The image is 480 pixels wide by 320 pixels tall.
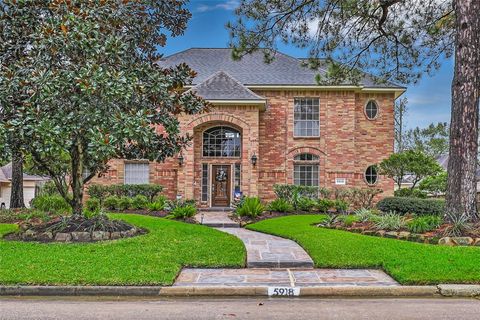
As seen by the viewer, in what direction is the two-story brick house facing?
toward the camera

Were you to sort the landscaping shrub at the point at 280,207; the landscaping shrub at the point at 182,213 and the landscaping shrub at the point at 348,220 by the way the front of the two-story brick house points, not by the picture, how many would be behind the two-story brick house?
0

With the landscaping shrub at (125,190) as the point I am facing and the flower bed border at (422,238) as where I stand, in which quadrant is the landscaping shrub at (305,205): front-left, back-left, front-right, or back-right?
front-right

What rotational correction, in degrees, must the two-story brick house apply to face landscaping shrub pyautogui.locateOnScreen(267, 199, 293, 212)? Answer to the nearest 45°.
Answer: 0° — it already faces it

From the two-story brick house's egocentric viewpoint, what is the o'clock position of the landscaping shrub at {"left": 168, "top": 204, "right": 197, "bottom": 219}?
The landscaping shrub is roughly at 1 o'clock from the two-story brick house.

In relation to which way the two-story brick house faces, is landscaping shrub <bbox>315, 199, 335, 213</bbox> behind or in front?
in front

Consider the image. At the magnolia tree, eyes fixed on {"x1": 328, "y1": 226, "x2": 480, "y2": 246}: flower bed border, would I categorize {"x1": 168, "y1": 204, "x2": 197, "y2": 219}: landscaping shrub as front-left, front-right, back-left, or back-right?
front-left

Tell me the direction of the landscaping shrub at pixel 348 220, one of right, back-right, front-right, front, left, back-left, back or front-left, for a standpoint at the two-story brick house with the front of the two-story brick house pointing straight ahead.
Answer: front

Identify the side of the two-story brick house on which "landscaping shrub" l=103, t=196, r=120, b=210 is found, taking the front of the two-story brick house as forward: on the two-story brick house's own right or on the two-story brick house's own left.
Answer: on the two-story brick house's own right

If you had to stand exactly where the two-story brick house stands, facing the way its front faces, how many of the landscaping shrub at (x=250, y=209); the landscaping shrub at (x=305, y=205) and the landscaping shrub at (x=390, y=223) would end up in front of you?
3

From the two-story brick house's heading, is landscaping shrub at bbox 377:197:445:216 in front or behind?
in front

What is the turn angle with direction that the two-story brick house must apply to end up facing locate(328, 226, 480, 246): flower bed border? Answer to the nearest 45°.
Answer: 0° — it already faces it

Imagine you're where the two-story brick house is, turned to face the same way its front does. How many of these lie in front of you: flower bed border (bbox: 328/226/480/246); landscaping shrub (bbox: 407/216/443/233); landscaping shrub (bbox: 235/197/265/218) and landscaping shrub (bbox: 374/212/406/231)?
4

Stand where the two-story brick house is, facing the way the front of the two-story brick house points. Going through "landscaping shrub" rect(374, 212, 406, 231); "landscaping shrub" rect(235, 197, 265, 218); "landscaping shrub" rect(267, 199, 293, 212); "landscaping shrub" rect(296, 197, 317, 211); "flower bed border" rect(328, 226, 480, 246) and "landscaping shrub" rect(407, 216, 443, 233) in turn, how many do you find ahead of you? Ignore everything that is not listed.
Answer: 6

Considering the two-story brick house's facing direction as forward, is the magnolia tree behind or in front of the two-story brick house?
in front

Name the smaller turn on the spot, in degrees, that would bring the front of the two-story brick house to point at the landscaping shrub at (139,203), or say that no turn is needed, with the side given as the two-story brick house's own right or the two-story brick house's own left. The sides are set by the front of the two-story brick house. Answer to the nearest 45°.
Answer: approximately 45° to the two-story brick house's own right

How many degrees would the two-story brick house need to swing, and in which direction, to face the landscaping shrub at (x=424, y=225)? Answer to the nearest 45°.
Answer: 0° — it already faces it

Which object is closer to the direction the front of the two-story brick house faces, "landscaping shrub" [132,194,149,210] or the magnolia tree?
the magnolia tree

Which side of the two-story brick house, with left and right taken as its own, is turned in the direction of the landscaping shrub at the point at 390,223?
front

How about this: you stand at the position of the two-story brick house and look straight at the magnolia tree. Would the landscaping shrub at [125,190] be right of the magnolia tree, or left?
right
